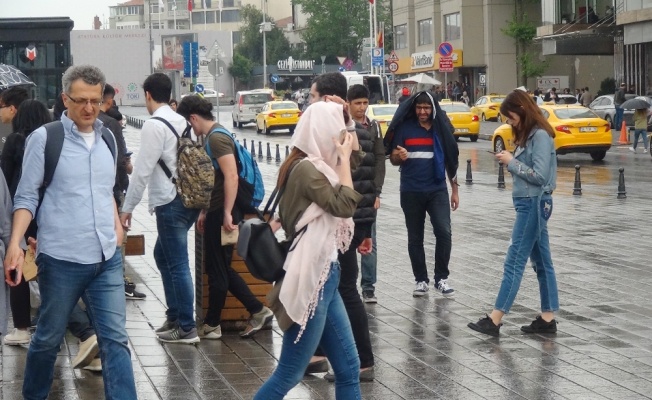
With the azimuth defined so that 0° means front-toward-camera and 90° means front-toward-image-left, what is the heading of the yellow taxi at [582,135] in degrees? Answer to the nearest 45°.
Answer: approximately 135°

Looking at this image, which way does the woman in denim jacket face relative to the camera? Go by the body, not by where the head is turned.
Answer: to the viewer's left

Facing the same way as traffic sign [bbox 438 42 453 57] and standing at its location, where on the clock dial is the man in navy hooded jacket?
The man in navy hooded jacket is roughly at 12 o'clock from the traffic sign.

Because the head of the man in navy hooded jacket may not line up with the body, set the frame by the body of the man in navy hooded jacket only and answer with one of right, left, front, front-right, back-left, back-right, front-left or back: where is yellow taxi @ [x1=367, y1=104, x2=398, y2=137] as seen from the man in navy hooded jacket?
back

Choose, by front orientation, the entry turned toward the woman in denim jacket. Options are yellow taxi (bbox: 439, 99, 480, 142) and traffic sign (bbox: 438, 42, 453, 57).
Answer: the traffic sign
